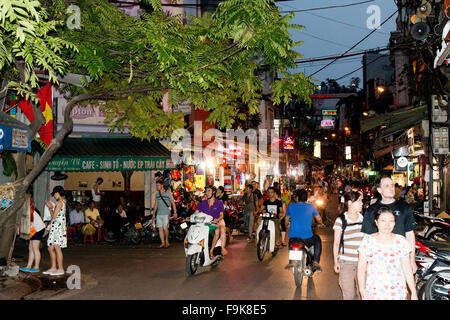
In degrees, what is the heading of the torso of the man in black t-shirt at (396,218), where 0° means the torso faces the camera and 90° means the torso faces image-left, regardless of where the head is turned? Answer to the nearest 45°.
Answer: approximately 0°

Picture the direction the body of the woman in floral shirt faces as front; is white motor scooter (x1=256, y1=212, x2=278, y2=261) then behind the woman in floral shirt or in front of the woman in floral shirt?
behind

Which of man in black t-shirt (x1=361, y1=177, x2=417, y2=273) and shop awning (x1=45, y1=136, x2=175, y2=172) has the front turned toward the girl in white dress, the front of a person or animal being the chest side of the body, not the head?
the shop awning

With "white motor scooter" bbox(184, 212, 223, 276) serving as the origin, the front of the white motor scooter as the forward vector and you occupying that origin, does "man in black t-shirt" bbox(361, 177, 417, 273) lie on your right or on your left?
on your left

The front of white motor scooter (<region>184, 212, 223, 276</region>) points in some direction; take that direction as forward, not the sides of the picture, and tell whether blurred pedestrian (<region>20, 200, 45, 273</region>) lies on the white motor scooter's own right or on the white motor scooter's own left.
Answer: on the white motor scooter's own right
